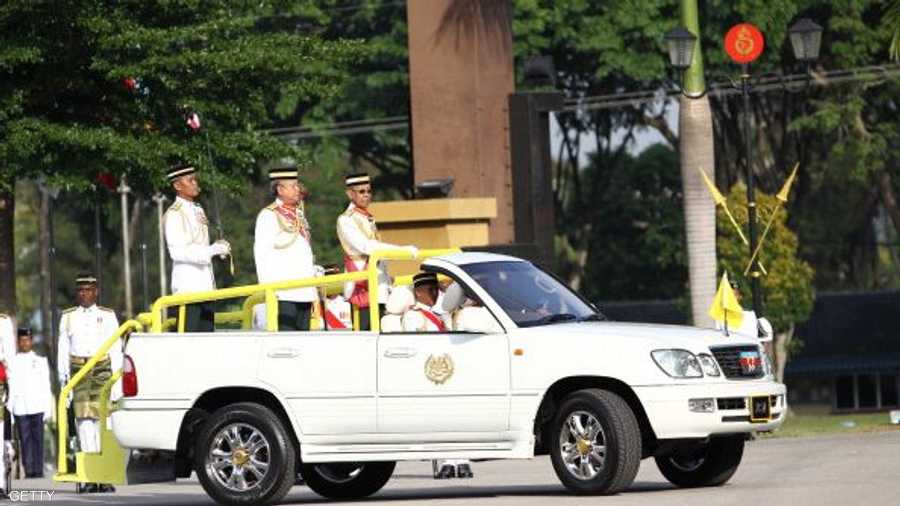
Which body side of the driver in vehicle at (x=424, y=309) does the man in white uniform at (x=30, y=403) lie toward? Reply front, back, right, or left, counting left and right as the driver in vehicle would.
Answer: back

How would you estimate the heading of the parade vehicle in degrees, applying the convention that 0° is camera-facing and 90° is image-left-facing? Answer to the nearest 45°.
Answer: approximately 315°

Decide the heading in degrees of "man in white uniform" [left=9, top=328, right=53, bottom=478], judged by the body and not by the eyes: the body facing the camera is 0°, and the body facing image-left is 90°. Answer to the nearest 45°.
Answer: approximately 0°

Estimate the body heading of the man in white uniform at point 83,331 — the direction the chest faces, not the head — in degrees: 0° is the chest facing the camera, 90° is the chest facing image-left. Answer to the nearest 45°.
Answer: approximately 0°

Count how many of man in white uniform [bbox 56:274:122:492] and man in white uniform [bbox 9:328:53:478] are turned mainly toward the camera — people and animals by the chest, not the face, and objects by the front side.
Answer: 2

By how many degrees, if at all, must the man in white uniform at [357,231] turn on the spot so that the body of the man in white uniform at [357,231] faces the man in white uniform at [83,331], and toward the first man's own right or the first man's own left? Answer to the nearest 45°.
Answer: approximately 180°

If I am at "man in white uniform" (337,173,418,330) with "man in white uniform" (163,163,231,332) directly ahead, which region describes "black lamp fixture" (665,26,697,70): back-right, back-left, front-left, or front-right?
back-right

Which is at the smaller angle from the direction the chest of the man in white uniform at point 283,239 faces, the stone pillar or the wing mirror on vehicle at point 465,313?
the wing mirror on vehicle

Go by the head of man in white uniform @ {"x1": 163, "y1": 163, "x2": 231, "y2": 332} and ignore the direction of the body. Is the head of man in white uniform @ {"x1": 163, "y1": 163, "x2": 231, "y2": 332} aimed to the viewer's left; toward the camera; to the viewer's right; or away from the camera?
to the viewer's right

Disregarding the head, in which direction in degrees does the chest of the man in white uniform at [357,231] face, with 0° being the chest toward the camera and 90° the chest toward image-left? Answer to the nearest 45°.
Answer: approximately 315°

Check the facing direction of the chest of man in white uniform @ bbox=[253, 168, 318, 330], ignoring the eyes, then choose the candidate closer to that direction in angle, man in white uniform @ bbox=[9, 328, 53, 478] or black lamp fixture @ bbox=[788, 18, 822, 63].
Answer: the black lamp fixture
